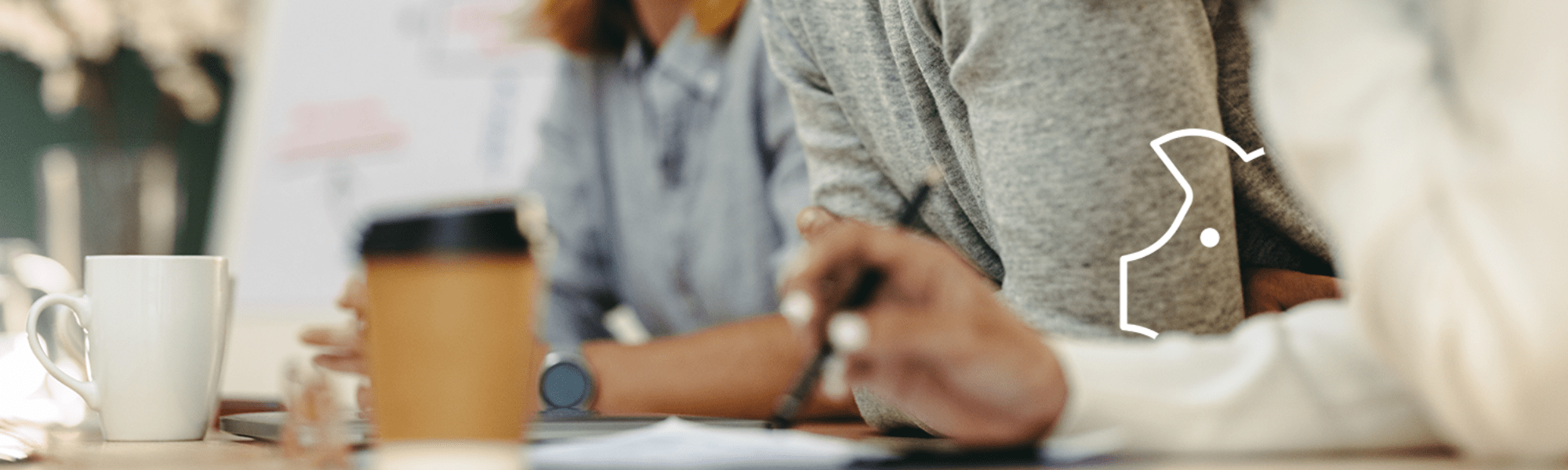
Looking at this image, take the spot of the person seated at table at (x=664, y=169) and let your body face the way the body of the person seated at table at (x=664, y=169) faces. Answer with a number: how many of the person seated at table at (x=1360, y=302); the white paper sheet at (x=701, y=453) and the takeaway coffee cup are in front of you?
3

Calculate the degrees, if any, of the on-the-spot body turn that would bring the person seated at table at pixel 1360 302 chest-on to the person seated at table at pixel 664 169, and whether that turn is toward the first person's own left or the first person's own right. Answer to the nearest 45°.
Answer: approximately 45° to the first person's own right

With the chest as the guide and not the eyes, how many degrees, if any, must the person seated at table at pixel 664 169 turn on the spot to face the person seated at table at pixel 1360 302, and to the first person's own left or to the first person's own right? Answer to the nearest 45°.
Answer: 0° — they already face them

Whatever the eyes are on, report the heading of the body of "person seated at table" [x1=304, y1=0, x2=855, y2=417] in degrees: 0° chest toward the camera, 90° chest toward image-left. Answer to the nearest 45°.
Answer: approximately 0°

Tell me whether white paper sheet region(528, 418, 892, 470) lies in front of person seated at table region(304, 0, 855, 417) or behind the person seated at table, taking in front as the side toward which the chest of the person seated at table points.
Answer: in front

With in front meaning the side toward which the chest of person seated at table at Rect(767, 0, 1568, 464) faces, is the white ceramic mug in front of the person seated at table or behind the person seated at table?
in front

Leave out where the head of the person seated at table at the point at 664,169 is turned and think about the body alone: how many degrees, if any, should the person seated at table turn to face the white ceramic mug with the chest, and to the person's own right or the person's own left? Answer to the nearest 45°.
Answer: approximately 45° to the person's own right

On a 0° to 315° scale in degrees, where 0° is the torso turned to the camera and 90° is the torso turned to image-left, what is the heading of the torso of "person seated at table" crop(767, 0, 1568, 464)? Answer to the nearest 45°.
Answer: approximately 90°
